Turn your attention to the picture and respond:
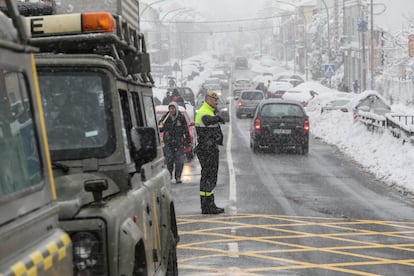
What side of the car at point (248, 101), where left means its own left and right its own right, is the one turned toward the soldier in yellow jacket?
back

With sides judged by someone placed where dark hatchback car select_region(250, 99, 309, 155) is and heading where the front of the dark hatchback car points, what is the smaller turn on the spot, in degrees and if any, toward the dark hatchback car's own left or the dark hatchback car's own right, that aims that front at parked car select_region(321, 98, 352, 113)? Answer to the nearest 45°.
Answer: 0° — it already faces it

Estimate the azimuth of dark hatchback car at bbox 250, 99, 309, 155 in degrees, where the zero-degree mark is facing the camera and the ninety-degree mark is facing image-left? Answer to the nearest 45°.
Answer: approximately 180°

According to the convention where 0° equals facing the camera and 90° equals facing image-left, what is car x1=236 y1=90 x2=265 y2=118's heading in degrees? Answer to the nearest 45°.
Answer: approximately 180°

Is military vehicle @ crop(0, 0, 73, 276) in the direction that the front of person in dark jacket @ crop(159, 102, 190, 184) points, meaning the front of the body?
yes

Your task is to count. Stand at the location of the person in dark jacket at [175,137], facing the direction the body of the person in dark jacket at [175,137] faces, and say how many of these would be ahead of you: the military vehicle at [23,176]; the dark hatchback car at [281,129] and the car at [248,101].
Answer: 1

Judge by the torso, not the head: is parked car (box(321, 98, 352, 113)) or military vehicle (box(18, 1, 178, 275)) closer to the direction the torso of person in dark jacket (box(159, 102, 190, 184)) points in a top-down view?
the military vehicle

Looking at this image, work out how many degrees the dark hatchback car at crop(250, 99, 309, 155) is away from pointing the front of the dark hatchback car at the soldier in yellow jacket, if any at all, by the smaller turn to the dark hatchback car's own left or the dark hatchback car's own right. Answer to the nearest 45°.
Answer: approximately 180°
